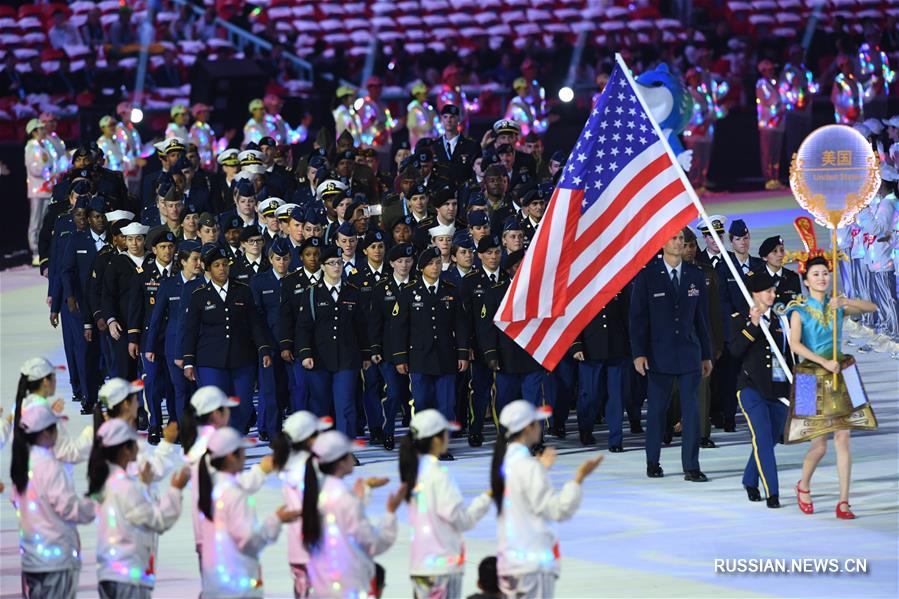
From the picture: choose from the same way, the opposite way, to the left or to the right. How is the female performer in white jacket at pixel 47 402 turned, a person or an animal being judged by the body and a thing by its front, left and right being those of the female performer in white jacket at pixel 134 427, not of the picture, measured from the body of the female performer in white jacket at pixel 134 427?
the same way

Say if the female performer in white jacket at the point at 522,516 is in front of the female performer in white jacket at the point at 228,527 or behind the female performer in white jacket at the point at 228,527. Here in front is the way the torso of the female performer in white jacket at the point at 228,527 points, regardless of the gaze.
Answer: in front

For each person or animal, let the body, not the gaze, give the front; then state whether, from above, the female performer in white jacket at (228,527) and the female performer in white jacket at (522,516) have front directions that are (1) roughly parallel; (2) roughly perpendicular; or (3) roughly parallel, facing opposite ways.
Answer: roughly parallel

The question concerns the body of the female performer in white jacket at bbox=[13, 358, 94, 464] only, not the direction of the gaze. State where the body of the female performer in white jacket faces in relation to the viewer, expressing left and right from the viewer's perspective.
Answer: facing to the right of the viewer

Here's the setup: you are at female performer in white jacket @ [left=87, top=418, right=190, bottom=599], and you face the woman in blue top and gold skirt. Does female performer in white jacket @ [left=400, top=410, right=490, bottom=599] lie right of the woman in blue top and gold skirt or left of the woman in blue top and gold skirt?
right

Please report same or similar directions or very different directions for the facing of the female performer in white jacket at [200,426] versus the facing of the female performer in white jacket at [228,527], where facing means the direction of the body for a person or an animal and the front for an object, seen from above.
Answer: same or similar directions
